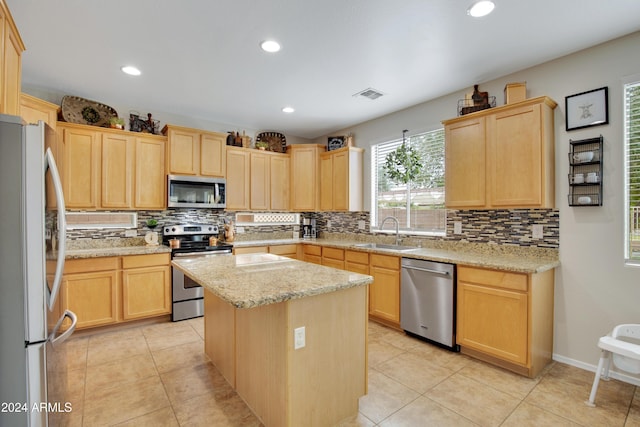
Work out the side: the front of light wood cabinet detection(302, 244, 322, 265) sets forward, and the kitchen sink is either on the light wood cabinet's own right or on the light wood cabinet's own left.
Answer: on the light wood cabinet's own left

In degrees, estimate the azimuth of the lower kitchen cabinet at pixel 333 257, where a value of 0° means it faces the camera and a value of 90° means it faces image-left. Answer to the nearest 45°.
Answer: approximately 45°

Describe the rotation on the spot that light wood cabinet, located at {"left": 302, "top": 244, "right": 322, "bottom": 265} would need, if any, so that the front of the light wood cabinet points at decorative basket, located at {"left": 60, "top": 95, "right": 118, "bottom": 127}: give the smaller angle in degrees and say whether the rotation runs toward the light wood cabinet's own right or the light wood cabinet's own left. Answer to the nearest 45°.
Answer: approximately 45° to the light wood cabinet's own right

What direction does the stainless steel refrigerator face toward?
to the viewer's right

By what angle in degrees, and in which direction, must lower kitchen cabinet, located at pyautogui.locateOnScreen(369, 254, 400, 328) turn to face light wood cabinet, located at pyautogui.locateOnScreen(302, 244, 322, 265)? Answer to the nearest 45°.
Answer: approximately 90° to its right

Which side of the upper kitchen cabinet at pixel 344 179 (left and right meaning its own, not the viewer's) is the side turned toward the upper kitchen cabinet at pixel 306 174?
right

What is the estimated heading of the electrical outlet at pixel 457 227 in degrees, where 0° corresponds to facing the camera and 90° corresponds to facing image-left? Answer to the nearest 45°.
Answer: approximately 0°

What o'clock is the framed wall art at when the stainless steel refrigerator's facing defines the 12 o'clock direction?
The framed wall art is roughly at 1 o'clock from the stainless steel refrigerator.

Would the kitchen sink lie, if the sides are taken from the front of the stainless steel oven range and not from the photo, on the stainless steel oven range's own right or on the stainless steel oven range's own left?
on the stainless steel oven range's own left
